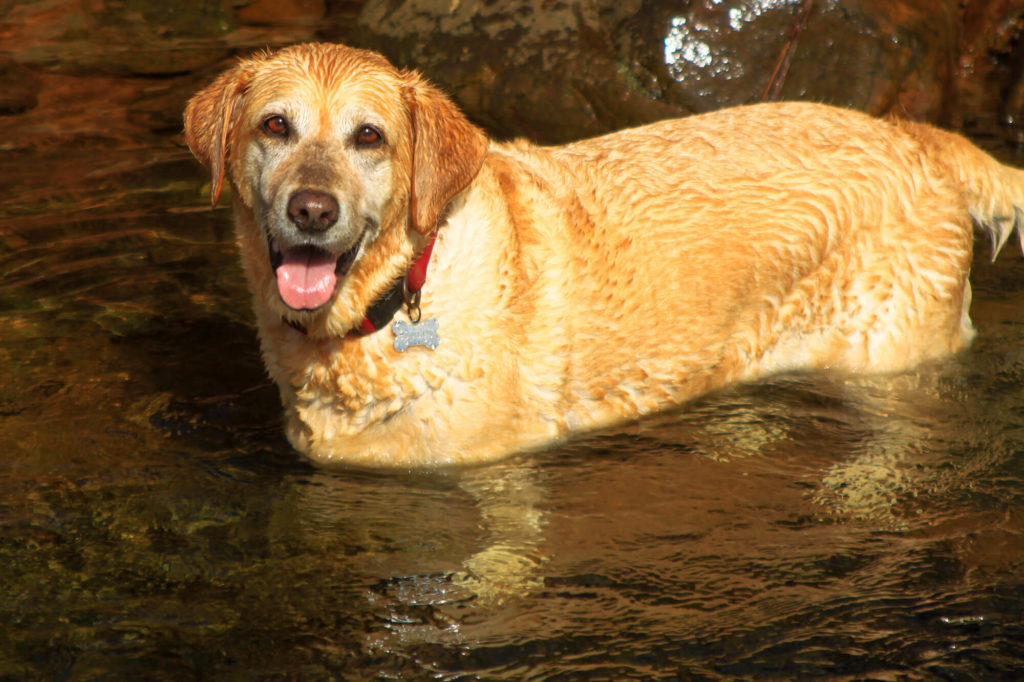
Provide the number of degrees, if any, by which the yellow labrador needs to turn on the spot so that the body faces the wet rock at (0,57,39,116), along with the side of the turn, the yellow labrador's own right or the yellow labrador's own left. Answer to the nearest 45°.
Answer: approximately 90° to the yellow labrador's own right

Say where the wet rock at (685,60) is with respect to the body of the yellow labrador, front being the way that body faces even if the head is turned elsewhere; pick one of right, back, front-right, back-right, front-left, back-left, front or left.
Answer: back-right

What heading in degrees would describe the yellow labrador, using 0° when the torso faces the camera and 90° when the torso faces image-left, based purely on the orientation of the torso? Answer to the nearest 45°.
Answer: approximately 45°

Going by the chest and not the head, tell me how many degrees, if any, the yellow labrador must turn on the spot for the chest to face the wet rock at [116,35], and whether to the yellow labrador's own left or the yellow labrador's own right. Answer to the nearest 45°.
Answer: approximately 90° to the yellow labrador's own right
